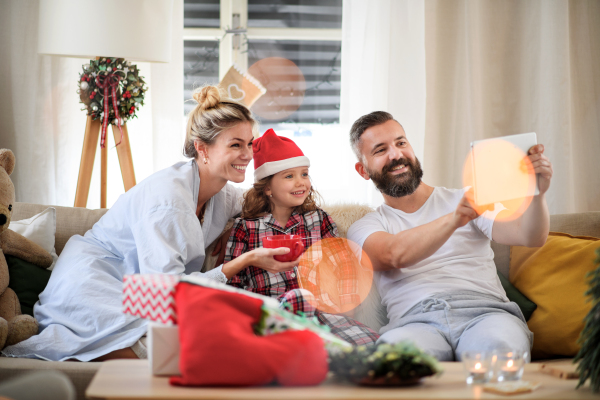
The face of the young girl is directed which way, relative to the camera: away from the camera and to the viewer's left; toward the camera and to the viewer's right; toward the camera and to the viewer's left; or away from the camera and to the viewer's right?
toward the camera and to the viewer's right

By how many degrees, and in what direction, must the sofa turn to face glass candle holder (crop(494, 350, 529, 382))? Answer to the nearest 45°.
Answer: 0° — it already faces it

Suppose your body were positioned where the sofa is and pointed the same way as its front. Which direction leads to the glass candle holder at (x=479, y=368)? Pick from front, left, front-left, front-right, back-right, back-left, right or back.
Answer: front

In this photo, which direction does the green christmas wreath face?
toward the camera

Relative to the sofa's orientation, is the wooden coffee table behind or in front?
in front

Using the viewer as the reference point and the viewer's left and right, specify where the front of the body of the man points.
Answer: facing the viewer

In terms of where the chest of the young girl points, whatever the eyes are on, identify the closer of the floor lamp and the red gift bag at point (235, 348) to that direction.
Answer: the red gift bag

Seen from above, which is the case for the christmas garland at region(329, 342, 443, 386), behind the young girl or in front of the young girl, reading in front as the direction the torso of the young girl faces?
in front

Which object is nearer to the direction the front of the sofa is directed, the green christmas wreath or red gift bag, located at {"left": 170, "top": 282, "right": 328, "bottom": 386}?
the red gift bag

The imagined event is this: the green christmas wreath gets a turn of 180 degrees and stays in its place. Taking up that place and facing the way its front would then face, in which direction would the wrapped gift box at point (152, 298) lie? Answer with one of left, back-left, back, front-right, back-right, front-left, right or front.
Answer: back

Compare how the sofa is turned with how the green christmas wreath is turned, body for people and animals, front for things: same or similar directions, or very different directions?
same or similar directions

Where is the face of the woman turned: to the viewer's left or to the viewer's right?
to the viewer's right
